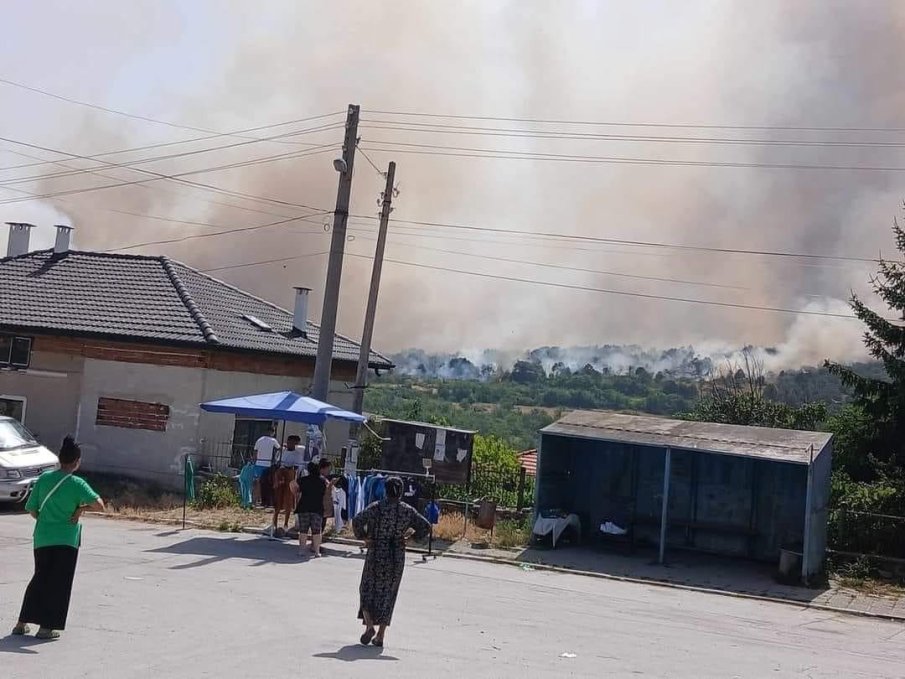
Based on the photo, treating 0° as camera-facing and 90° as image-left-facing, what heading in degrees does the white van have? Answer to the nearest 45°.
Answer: approximately 315°

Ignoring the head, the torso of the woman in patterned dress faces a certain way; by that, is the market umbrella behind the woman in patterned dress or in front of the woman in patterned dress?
in front

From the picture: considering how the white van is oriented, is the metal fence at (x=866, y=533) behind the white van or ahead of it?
ahead

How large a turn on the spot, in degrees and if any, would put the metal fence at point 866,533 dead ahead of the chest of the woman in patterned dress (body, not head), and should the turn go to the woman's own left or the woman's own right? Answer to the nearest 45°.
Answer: approximately 45° to the woman's own right

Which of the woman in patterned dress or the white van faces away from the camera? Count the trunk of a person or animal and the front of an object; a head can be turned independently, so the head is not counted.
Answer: the woman in patterned dress

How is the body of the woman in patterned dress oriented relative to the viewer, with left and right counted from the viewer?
facing away from the viewer

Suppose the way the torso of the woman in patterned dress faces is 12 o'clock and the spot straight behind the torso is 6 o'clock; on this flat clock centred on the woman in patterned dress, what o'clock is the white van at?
The white van is roughly at 11 o'clock from the woman in patterned dress.
